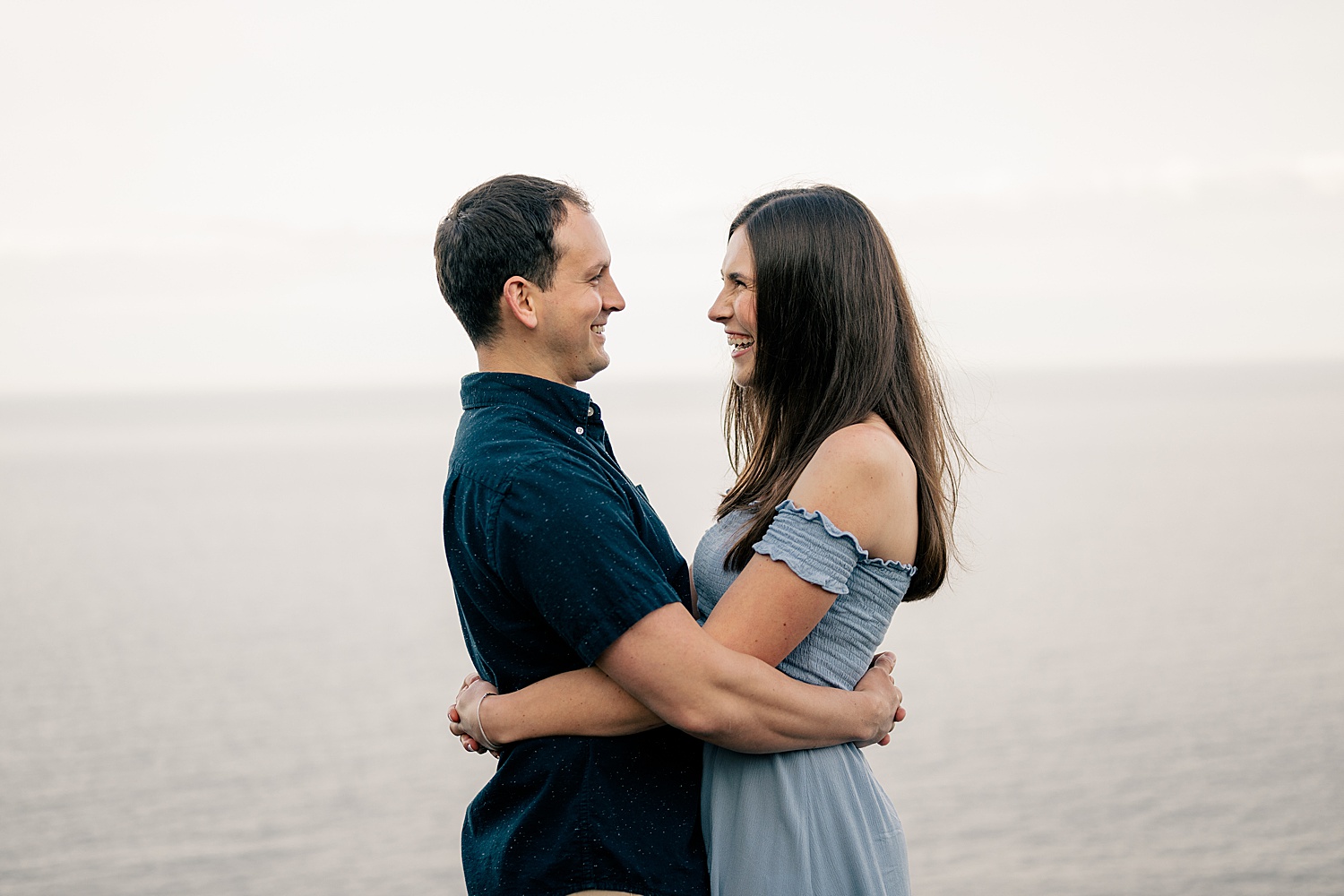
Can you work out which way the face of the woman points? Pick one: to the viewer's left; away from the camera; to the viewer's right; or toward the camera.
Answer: to the viewer's left

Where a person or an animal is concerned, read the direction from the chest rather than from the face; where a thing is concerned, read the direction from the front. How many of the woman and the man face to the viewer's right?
1

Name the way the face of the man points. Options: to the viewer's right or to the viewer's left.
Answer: to the viewer's right

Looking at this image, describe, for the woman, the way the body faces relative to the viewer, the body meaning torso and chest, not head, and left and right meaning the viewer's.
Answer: facing to the left of the viewer

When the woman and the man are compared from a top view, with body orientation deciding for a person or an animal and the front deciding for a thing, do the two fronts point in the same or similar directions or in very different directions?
very different directions

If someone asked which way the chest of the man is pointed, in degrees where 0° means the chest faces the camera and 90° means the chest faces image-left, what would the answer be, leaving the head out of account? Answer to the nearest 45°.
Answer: approximately 270°
